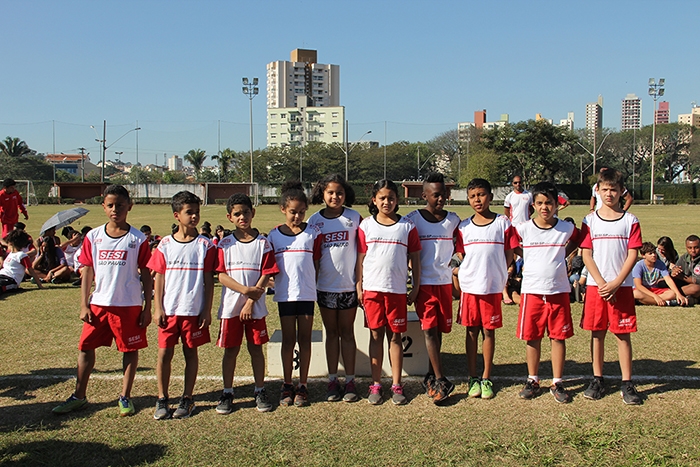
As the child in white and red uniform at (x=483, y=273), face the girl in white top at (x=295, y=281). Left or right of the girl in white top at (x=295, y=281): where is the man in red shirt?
right

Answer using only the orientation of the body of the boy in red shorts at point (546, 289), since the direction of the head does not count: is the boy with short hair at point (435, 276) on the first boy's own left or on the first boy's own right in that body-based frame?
on the first boy's own right

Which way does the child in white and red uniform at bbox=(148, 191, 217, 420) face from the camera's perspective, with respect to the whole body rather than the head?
toward the camera

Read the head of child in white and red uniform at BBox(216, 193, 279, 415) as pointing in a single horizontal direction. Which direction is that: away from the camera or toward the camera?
toward the camera

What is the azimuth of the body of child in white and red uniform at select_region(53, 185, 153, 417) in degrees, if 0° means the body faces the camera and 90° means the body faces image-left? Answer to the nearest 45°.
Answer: approximately 0°

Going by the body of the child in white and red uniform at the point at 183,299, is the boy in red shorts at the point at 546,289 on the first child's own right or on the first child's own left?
on the first child's own left

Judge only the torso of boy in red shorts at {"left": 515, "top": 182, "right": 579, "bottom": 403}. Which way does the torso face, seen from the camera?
toward the camera

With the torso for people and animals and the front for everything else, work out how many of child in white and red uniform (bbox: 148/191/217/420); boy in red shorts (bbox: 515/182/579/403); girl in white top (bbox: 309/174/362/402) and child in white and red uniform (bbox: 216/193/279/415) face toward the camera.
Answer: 4

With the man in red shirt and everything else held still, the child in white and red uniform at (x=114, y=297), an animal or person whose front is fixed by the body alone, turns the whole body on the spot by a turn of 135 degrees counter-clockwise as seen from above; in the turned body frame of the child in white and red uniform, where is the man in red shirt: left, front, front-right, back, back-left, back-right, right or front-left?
front-left

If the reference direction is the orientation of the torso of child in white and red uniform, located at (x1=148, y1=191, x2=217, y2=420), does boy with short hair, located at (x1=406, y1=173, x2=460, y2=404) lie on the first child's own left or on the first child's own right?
on the first child's own left

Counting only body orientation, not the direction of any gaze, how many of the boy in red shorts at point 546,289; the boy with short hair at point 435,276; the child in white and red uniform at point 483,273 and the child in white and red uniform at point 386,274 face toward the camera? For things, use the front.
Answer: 4

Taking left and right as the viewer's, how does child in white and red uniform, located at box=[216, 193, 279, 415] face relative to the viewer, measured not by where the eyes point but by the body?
facing the viewer

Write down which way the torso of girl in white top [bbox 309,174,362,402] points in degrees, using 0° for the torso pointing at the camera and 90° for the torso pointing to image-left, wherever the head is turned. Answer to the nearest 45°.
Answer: approximately 0°

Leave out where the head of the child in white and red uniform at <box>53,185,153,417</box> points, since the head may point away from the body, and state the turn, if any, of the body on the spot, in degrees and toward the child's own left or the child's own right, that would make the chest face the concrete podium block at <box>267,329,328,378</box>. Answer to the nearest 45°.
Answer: approximately 90° to the child's own left

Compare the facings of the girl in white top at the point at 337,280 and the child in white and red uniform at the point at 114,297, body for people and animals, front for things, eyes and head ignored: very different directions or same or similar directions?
same or similar directions

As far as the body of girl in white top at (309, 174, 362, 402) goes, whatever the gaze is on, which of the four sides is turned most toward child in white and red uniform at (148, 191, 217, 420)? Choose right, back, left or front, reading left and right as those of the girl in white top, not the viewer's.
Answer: right

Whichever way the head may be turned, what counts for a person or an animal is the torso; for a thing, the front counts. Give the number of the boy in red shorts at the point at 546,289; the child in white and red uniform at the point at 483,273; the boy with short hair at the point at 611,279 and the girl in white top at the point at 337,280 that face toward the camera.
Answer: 4
